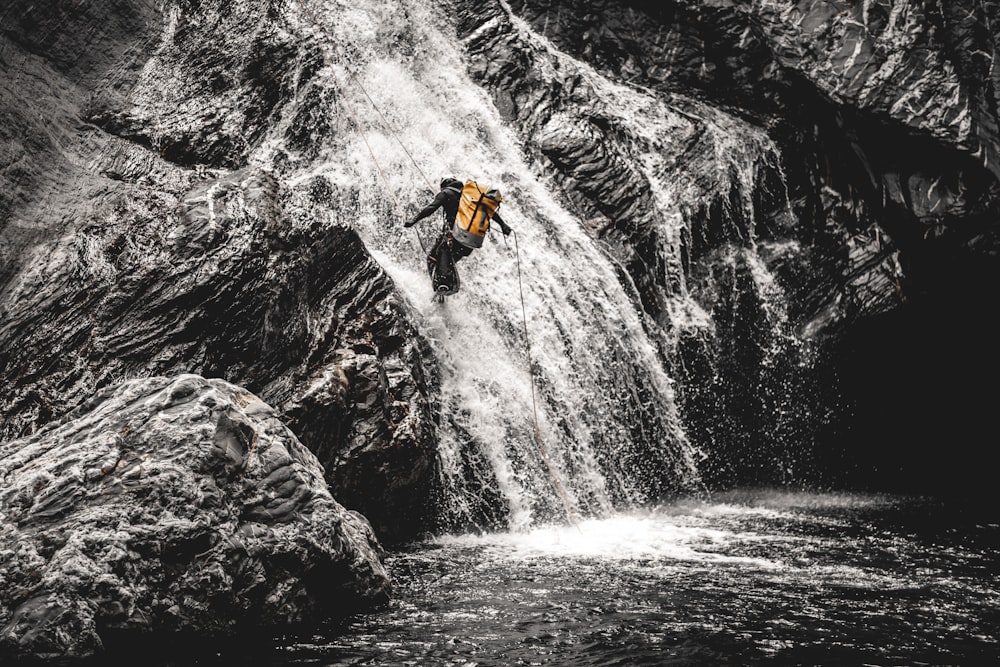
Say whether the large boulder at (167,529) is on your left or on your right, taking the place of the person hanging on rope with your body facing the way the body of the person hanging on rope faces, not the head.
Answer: on your left

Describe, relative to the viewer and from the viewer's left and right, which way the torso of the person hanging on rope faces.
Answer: facing away from the viewer and to the left of the viewer

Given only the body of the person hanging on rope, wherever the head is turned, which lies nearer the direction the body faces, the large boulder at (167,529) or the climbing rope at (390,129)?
the climbing rope

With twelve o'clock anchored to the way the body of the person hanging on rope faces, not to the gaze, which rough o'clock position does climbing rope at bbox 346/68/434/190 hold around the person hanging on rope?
The climbing rope is roughly at 1 o'clock from the person hanging on rope.
